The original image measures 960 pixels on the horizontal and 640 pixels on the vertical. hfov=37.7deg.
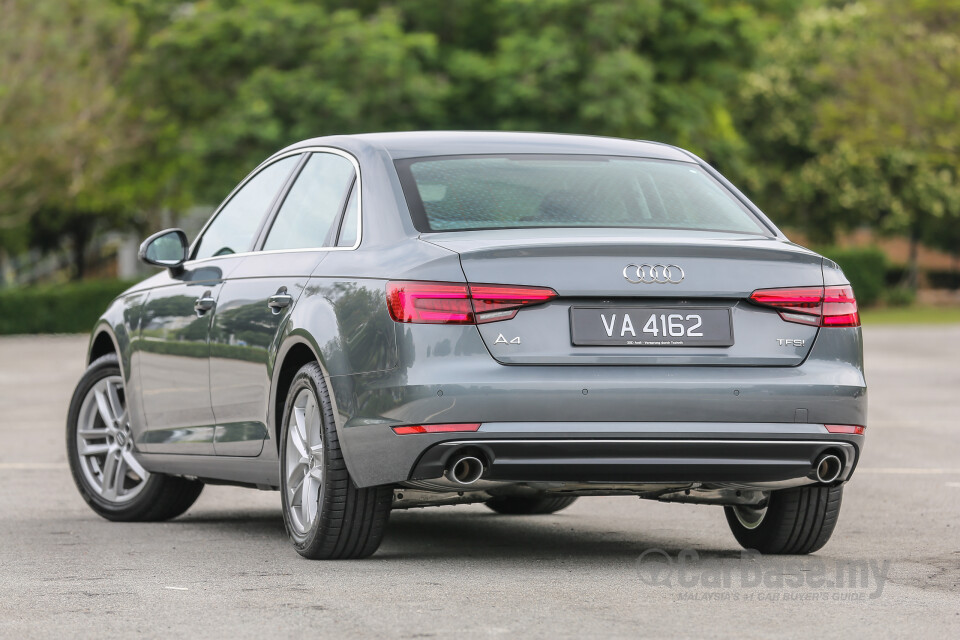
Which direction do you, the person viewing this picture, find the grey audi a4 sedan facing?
facing away from the viewer and to the left of the viewer

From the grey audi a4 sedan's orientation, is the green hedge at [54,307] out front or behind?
out front

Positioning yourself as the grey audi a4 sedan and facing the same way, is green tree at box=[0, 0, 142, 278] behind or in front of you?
in front

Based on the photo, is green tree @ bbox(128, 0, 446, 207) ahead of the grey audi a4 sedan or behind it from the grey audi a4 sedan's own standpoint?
ahead
